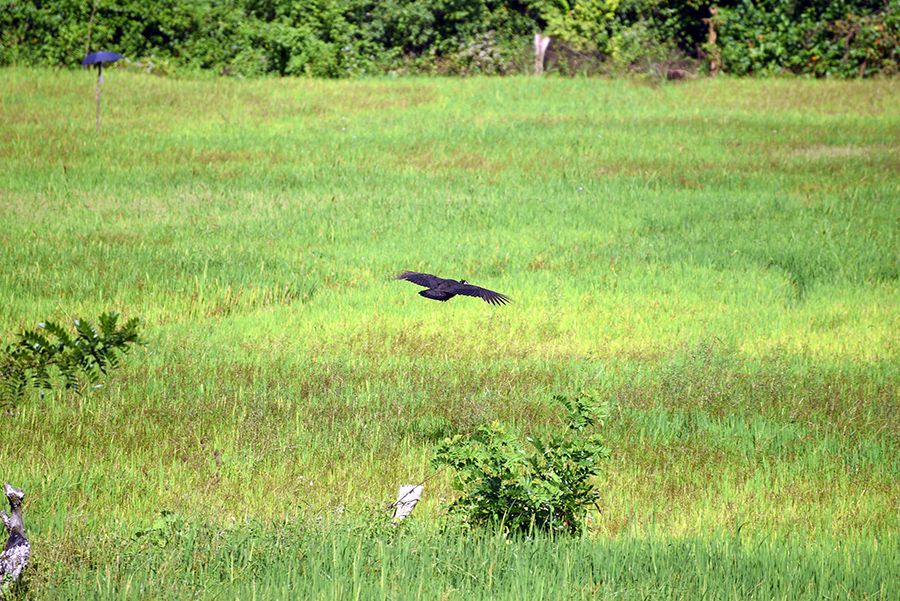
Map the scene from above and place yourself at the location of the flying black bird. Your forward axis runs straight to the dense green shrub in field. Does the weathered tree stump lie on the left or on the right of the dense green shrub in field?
right

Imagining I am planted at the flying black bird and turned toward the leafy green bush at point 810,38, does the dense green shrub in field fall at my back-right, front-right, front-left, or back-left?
back-right

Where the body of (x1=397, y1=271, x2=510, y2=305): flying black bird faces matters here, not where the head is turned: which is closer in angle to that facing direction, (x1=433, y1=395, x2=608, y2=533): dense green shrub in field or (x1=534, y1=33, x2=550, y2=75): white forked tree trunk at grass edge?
the white forked tree trunk at grass edge

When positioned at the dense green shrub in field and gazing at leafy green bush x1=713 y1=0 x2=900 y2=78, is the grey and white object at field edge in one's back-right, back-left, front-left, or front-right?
back-left

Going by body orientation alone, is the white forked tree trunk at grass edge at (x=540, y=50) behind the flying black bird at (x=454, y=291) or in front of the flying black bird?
in front

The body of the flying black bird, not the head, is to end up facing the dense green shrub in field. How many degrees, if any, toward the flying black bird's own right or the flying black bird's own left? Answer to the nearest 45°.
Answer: approximately 135° to the flying black bird's own right

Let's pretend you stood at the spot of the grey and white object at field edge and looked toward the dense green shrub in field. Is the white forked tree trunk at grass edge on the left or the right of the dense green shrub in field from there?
left
